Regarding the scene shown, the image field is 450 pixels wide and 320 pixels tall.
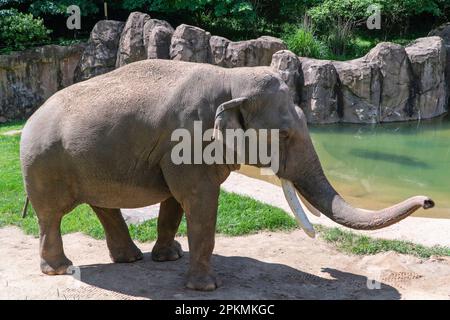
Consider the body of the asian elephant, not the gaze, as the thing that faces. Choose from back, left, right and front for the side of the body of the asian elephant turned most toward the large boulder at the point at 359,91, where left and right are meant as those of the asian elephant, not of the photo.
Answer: left

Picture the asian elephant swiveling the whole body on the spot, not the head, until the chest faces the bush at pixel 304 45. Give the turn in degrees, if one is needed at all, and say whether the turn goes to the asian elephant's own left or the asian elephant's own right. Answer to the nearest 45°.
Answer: approximately 90° to the asian elephant's own left

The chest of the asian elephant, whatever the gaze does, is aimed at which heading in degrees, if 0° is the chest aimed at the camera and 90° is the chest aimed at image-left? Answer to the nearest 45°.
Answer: approximately 270°

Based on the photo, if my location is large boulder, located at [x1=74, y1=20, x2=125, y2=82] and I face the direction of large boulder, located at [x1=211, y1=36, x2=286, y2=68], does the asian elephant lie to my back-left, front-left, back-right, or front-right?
front-right

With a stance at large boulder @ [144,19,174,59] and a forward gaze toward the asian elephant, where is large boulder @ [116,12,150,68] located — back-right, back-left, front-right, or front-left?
back-right

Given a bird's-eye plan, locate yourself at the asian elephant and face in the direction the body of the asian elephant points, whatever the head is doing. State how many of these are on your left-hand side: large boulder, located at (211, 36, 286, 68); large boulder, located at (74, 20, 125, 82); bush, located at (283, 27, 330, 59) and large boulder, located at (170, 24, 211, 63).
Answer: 4

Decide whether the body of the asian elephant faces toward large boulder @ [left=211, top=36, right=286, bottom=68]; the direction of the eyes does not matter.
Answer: no

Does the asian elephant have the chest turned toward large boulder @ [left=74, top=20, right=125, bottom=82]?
no

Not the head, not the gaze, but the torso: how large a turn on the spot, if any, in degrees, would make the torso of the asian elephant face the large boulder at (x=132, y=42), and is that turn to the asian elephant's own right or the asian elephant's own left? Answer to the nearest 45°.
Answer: approximately 90° to the asian elephant's own left

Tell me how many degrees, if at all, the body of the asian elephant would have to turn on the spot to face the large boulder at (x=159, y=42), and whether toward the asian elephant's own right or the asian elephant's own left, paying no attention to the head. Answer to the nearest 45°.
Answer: approximately 90° to the asian elephant's own left

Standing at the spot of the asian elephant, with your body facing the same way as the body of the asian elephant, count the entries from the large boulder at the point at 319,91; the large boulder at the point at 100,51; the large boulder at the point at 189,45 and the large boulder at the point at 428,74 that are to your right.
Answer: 0

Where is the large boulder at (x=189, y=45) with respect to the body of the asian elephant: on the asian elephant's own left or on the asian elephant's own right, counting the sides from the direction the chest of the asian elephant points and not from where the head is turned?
on the asian elephant's own left

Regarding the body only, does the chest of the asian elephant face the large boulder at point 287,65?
no
